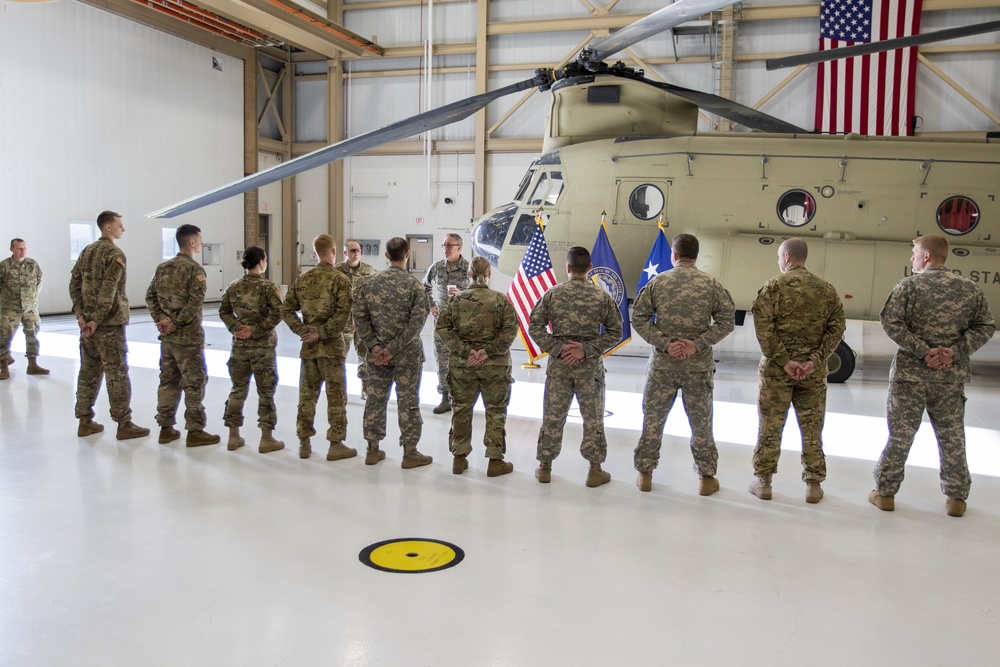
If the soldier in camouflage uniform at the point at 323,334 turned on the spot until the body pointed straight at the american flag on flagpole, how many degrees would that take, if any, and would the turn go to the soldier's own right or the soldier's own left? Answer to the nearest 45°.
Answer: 0° — they already face it

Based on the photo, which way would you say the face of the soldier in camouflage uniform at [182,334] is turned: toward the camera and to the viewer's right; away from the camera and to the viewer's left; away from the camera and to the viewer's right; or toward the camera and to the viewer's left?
away from the camera and to the viewer's right

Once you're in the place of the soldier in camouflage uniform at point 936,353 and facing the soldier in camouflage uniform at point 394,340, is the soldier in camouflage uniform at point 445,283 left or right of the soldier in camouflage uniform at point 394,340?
right

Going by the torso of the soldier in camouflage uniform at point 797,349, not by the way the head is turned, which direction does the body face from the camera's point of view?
away from the camera

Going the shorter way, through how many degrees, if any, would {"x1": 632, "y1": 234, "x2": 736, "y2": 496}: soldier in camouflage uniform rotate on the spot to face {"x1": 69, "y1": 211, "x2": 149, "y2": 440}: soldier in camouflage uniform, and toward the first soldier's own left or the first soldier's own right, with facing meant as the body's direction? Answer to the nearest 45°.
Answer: approximately 90° to the first soldier's own left

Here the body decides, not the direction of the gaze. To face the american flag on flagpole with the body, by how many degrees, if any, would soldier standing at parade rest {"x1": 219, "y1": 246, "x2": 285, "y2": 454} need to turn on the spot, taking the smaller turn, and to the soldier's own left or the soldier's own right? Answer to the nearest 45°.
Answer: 0° — they already face it

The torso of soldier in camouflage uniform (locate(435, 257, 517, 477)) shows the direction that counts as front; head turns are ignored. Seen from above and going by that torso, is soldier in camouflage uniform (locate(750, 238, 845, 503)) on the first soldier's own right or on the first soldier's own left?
on the first soldier's own right

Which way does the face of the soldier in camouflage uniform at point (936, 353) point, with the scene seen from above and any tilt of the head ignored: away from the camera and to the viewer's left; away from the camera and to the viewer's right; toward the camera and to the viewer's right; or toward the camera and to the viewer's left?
away from the camera and to the viewer's left

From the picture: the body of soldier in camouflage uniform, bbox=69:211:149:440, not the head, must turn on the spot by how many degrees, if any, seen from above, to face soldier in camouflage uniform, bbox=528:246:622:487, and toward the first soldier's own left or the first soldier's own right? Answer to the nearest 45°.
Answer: approximately 90° to the first soldier's own right

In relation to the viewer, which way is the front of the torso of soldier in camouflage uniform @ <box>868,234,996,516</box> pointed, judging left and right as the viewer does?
facing away from the viewer

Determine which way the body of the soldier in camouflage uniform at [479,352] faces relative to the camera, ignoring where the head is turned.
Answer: away from the camera

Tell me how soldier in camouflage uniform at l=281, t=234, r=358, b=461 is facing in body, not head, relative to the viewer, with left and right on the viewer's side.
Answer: facing away from the viewer and to the right of the viewer

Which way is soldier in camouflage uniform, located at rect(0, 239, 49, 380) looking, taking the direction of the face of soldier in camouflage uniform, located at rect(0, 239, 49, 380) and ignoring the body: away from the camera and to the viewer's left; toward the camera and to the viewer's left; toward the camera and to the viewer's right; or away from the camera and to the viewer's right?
toward the camera and to the viewer's right
